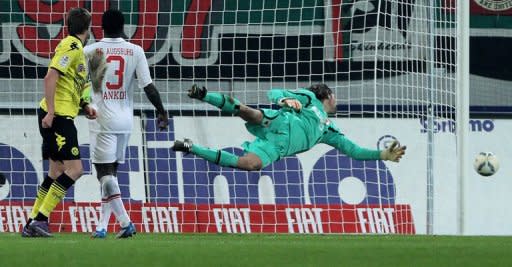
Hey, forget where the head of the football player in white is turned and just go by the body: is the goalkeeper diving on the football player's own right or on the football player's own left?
on the football player's own right

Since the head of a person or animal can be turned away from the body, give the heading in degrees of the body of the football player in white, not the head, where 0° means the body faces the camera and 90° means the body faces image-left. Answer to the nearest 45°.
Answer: approximately 180°

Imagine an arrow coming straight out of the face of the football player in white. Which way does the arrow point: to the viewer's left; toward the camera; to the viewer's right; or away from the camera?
away from the camera

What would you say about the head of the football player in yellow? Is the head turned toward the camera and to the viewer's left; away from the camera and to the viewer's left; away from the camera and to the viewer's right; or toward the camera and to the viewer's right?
away from the camera and to the viewer's right
